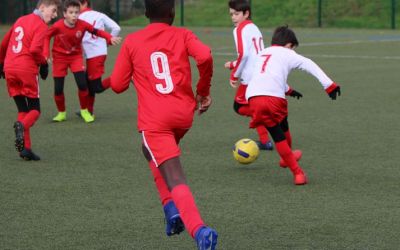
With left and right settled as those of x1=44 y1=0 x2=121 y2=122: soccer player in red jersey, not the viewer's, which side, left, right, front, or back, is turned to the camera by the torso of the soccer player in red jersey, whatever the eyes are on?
front

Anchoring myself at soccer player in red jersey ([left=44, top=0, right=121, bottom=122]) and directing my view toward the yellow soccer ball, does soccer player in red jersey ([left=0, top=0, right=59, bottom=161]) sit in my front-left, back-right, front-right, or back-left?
front-right

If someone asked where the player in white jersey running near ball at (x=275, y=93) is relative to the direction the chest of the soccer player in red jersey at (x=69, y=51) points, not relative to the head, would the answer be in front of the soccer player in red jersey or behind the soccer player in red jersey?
in front

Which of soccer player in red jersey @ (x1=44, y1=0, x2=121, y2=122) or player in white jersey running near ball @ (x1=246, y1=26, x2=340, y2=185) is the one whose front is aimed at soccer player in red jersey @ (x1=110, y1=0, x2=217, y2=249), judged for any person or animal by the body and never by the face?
soccer player in red jersey @ (x1=44, y1=0, x2=121, y2=122)

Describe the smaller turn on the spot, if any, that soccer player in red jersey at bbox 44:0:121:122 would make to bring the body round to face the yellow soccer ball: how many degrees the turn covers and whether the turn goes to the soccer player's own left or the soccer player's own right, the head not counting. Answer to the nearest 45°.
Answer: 0° — they already face it

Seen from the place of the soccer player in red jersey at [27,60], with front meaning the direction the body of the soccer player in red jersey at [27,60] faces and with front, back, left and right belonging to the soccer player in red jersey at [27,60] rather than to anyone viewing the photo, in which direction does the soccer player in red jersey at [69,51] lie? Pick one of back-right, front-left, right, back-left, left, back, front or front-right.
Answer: front-left

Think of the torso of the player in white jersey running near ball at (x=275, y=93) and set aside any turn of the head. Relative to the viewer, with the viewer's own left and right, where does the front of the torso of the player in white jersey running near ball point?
facing away from the viewer and to the right of the viewer

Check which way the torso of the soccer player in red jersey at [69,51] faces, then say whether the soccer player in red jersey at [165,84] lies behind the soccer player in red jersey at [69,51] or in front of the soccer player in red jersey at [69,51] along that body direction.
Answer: in front

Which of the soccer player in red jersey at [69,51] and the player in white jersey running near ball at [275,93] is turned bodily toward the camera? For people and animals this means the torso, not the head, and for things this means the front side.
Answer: the soccer player in red jersey

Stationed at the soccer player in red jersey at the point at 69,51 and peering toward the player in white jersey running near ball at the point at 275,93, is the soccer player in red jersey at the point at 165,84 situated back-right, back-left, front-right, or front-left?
front-right

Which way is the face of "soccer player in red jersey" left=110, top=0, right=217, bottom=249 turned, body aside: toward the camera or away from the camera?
away from the camera
